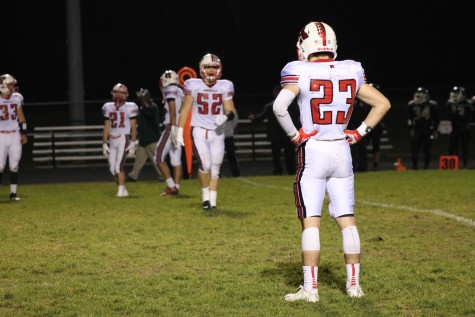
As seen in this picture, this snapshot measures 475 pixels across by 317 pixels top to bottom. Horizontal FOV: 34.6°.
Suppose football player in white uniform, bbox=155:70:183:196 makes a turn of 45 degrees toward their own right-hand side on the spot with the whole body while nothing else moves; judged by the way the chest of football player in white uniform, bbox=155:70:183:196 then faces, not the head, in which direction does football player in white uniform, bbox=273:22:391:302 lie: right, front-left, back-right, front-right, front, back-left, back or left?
back-left

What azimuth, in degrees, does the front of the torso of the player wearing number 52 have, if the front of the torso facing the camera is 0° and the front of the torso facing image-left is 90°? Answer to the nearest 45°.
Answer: approximately 0°

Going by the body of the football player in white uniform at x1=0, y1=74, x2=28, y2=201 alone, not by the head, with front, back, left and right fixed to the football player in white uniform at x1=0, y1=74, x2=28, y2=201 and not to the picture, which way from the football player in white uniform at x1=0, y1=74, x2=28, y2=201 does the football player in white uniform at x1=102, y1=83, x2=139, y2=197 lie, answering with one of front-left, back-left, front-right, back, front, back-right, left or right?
left

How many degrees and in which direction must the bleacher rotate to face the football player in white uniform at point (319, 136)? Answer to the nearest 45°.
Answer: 0° — it already faces them

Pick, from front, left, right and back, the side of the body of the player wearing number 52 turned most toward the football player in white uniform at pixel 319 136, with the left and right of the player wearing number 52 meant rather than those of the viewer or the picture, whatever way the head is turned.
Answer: front

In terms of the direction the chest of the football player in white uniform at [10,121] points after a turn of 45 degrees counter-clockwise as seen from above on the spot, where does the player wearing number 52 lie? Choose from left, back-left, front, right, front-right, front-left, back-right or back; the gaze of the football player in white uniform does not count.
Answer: front

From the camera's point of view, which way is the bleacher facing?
toward the camera

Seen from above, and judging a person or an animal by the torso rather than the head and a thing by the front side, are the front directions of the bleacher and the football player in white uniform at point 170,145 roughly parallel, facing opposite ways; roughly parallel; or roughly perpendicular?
roughly perpendicular

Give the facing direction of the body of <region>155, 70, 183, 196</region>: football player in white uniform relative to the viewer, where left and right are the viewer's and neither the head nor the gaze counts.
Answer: facing to the left of the viewer

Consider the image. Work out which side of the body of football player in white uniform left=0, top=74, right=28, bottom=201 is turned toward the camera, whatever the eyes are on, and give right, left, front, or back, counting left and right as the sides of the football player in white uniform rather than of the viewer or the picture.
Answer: front

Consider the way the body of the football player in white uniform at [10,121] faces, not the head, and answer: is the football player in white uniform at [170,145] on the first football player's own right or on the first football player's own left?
on the first football player's own left
